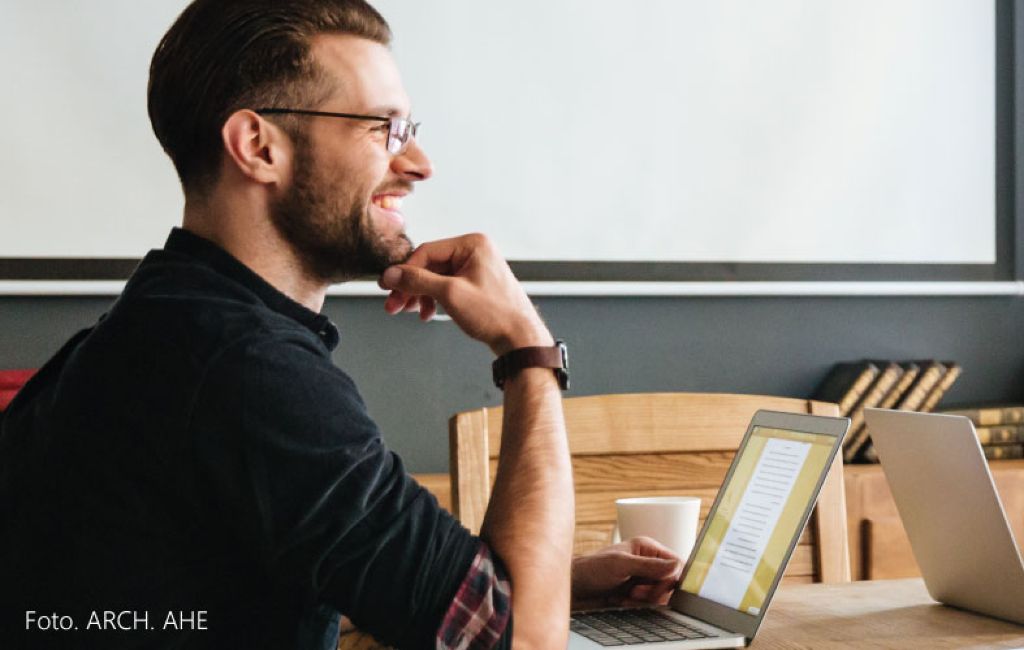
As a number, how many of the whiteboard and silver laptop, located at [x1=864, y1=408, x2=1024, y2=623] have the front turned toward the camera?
1

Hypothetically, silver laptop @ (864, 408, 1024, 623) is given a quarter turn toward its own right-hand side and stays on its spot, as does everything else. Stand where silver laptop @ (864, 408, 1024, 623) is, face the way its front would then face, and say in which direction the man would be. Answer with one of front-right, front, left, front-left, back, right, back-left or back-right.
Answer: right

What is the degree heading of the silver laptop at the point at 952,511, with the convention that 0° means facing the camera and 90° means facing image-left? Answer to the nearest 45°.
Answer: approximately 225°

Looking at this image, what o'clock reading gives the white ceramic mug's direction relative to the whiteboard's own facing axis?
The white ceramic mug is roughly at 12 o'clock from the whiteboard.

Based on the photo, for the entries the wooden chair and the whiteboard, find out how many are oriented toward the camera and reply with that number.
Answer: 2

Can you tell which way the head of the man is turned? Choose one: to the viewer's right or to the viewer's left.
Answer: to the viewer's right

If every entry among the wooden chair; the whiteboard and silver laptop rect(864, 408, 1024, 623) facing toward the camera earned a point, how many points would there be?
2

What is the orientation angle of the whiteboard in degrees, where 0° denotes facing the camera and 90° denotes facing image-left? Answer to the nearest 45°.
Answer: approximately 0°

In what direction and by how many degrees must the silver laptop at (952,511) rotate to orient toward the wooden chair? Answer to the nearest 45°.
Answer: approximately 90° to its left

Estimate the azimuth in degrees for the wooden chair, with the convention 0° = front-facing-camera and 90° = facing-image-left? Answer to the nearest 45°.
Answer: approximately 0°
